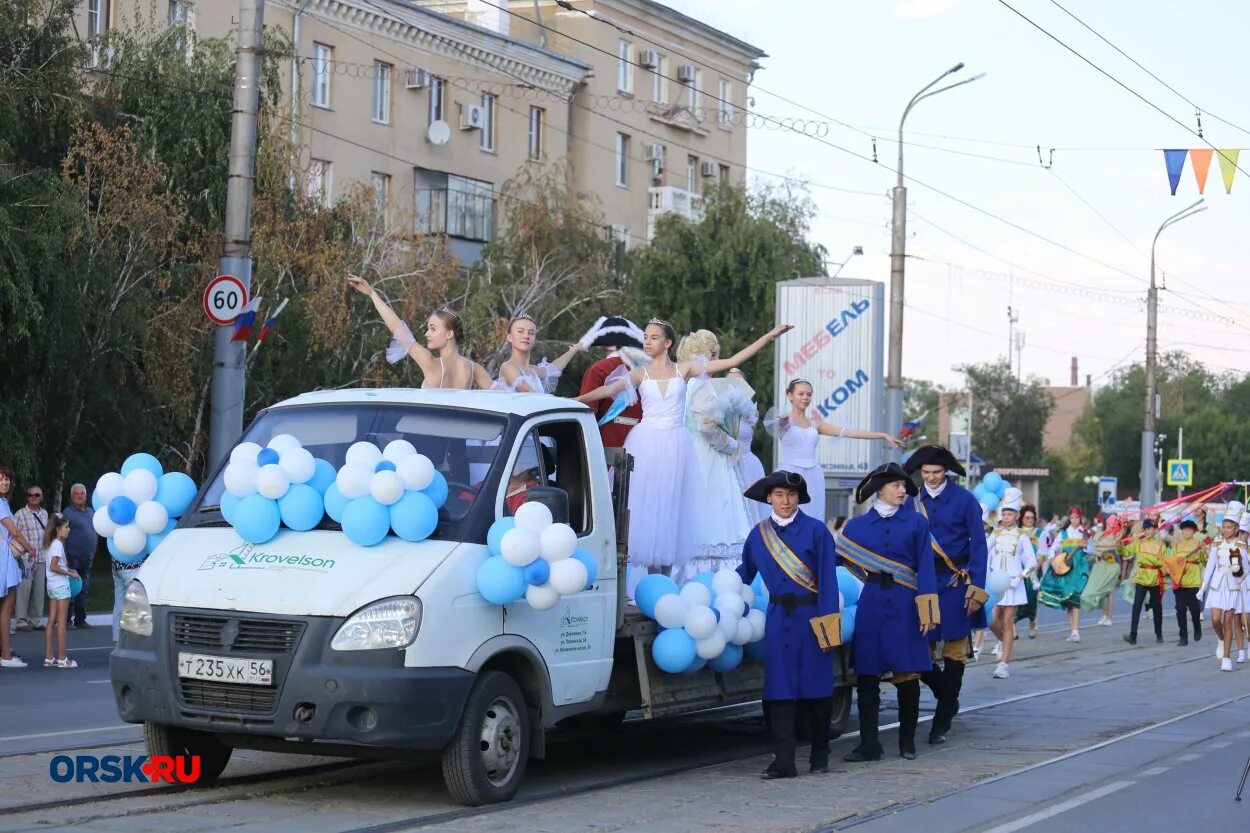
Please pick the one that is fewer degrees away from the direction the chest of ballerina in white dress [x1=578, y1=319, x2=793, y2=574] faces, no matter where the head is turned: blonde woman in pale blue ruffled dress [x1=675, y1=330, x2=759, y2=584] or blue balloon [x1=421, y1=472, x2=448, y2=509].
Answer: the blue balloon

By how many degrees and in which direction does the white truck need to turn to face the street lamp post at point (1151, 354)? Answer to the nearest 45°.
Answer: approximately 180°

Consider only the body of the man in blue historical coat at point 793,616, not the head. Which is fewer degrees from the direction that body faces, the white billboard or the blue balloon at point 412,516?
the blue balloon

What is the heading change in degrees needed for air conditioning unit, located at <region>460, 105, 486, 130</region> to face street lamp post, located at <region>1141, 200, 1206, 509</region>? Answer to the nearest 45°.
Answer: approximately 45° to its left

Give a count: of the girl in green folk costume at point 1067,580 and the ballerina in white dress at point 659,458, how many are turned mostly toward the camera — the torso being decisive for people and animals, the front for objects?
2

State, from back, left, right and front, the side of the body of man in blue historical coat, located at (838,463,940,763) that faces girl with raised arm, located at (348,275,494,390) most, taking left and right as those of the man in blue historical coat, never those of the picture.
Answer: right

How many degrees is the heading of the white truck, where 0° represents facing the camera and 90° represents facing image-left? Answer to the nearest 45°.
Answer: approximately 45°

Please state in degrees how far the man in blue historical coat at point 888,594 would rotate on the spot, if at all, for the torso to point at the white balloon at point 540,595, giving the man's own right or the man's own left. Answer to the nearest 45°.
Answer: approximately 45° to the man's own right

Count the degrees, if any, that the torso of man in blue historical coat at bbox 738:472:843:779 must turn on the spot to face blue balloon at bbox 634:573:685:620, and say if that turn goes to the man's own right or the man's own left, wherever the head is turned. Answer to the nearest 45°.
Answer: approximately 90° to the man's own right

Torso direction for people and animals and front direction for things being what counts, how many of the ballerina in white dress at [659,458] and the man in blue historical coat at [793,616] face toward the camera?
2

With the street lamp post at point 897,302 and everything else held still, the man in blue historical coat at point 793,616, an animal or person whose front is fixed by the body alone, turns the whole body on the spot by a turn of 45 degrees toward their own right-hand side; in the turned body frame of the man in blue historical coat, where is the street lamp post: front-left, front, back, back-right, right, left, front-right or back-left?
back-right

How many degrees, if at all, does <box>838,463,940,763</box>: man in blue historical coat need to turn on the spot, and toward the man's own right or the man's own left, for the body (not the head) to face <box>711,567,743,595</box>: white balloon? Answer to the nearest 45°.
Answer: approximately 45° to the man's own right
